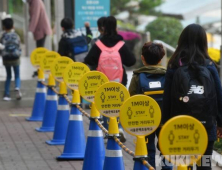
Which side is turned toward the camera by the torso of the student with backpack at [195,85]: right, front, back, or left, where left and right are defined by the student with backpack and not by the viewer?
back

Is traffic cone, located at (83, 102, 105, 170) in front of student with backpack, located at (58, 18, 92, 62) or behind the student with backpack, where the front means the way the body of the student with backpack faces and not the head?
behind

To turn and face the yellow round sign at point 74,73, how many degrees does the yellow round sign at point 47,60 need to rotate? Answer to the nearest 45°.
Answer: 0° — it already faces it

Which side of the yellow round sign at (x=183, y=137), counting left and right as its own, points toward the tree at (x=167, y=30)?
back

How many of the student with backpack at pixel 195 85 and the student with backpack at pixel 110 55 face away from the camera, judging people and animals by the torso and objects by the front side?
2

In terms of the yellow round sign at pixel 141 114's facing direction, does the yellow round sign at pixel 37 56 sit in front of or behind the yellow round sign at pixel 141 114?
behind

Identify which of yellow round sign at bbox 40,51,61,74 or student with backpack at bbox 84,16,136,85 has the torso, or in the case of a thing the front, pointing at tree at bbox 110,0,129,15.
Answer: the student with backpack

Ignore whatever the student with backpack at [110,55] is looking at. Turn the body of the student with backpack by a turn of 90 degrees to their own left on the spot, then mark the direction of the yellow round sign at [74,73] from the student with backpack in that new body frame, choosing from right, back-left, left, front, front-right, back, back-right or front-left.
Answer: front-left

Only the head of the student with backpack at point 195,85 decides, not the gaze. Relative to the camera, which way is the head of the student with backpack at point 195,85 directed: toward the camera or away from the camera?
away from the camera

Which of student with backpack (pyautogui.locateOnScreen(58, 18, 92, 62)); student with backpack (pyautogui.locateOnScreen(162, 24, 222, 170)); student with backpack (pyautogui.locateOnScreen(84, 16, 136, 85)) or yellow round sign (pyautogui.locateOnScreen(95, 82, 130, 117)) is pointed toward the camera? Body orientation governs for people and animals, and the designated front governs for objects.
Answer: the yellow round sign

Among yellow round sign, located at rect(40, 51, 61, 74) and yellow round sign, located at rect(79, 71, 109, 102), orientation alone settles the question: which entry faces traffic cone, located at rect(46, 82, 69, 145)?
yellow round sign, located at rect(40, 51, 61, 74)

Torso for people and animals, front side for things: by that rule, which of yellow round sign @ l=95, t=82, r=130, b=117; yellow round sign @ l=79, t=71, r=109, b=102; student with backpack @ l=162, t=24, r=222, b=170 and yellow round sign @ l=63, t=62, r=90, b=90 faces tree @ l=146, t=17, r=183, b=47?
the student with backpack

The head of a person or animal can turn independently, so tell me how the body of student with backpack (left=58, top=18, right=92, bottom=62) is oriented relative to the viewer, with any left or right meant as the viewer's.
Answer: facing away from the viewer and to the left of the viewer

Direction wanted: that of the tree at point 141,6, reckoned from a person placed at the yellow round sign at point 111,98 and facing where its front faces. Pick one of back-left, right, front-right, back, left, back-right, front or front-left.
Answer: back
